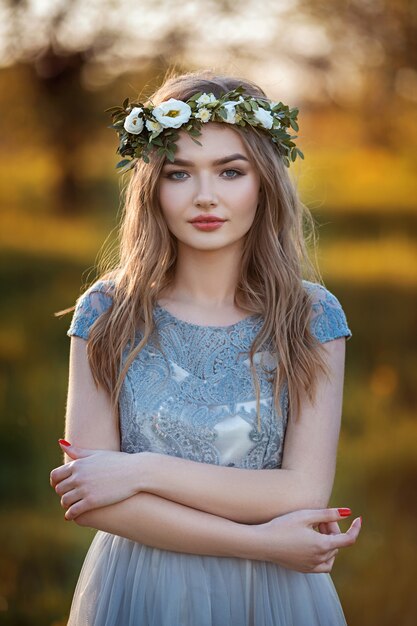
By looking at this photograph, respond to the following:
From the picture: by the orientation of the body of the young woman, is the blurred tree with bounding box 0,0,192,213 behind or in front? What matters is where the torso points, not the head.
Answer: behind

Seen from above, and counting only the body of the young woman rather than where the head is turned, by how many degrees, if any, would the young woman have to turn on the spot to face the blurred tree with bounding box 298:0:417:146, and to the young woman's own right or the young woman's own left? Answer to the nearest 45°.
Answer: approximately 180°

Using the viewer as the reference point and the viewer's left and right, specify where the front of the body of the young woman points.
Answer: facing the viewer
